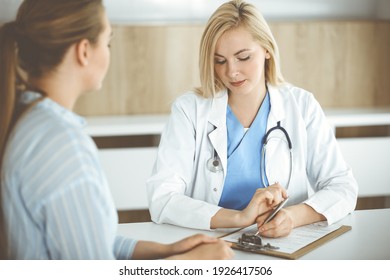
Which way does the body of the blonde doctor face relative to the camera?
toward the camera

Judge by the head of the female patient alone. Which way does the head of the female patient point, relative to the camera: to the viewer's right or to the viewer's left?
to the viewer's right

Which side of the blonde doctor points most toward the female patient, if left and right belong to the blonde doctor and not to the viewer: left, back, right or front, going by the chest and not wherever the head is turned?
front

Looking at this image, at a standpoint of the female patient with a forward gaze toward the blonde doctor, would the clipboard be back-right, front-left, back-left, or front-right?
front-right

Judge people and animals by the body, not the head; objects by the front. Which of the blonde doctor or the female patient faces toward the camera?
the blonde doctor

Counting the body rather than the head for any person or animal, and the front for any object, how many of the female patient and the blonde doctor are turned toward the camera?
1

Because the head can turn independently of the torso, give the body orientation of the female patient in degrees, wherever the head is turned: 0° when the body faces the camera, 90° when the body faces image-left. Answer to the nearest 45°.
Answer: approximately 225°

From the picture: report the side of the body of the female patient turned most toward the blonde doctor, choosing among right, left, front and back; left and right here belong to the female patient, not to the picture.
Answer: front
